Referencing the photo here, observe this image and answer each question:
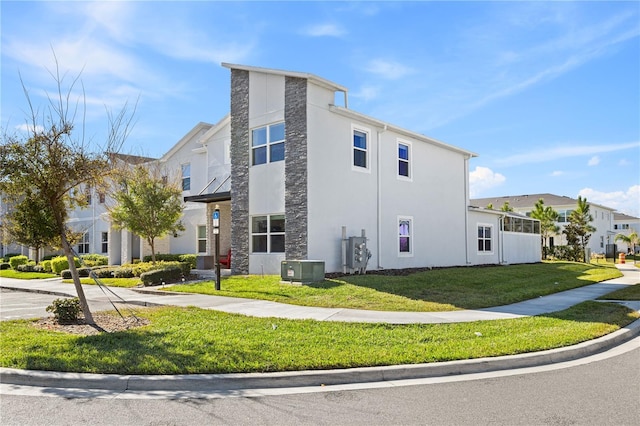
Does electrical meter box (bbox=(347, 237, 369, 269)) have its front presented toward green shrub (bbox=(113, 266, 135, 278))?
no

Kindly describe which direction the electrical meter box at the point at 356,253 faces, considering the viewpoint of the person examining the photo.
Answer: facing the viewer and to the right of the viewer

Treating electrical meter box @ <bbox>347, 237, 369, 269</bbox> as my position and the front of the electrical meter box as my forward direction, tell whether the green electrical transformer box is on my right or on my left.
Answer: on my right

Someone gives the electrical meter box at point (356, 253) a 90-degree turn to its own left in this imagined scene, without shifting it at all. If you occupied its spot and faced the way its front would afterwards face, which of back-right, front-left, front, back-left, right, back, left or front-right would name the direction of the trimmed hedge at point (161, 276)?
back-left

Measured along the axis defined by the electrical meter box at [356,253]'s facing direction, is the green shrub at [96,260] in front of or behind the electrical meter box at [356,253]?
behind

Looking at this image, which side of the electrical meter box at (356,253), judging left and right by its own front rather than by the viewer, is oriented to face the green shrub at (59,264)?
back

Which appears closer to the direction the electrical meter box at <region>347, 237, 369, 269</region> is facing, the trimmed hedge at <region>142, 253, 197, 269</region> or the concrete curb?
the concrete curb

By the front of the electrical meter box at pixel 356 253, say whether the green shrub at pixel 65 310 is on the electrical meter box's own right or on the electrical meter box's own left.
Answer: on the electrical meter box's own right

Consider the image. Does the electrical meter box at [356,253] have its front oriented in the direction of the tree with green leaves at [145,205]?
no
